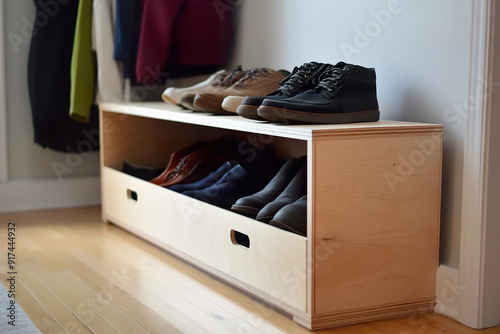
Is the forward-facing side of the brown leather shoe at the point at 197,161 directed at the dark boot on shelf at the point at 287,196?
no

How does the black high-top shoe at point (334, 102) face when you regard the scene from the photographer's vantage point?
facing to the left of the viewer

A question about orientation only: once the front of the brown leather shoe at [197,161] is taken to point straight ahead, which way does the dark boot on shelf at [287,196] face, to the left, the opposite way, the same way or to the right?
the same way

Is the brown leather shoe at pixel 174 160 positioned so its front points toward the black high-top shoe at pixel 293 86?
no

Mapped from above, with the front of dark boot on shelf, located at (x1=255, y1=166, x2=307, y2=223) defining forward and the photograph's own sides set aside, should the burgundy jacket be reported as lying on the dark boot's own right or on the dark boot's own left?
on the dark boot's own right

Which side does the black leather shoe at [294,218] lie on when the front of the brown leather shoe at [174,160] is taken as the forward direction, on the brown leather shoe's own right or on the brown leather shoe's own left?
on the brown leather shoe's own left
